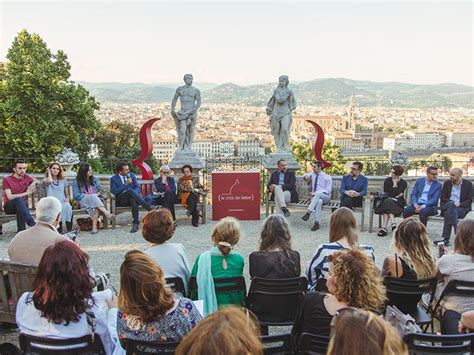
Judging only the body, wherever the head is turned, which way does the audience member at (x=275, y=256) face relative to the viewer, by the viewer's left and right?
facing away from the viewer

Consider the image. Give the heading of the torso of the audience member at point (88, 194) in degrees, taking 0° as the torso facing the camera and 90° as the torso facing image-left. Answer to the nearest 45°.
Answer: approximately 315°

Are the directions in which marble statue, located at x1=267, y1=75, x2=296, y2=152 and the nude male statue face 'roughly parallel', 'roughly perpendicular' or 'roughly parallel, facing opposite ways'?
roughly parallel

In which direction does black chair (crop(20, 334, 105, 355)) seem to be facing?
away from the camera

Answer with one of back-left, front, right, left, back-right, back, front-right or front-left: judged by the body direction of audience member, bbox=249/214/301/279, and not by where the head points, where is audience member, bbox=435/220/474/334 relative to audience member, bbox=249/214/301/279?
right

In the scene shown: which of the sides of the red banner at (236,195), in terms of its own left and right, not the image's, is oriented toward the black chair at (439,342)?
front

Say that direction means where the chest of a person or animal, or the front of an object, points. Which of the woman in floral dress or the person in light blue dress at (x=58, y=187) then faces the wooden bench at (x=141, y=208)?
the woman in floral dress

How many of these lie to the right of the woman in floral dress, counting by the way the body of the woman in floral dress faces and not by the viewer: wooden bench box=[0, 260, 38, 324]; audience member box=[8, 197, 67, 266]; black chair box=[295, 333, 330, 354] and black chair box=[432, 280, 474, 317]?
2

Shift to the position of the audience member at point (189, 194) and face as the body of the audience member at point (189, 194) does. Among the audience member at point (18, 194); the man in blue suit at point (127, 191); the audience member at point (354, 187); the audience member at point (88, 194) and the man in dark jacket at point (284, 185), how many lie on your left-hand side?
2

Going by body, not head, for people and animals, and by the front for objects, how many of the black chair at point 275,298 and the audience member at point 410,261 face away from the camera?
2

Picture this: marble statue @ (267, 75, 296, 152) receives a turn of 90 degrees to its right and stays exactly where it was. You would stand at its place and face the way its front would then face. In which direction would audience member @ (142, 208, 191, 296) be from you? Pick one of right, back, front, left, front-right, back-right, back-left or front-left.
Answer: left

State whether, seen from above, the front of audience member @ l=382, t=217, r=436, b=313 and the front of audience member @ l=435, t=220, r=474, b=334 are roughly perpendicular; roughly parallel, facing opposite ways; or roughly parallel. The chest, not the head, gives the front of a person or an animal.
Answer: roughly parallel

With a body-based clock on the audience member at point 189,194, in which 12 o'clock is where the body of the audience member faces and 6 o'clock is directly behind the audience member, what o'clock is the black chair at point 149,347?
The black chair is roughly at 12 o'clock from the audience member.

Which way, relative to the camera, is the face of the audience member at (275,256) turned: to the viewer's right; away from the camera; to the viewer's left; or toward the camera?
away from the camera

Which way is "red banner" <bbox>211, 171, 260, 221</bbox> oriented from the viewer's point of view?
toward the camera

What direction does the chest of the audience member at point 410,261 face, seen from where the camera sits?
away from the camera

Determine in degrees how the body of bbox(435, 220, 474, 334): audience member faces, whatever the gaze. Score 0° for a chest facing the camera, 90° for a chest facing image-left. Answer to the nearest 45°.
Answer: approximately 180°

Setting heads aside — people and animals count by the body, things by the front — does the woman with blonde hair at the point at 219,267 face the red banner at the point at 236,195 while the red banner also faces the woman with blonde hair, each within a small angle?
yes

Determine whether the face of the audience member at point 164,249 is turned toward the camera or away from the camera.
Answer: away from the camera

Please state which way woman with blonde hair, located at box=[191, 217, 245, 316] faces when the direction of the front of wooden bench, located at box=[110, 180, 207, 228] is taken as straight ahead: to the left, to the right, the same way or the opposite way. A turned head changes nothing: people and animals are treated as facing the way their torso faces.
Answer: the opposite way

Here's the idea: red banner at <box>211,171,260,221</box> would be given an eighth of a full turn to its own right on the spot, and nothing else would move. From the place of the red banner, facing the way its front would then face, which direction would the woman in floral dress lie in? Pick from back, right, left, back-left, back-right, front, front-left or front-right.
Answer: front-left

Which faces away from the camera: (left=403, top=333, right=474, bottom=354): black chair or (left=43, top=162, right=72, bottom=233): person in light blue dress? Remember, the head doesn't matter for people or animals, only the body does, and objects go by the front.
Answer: the black chair

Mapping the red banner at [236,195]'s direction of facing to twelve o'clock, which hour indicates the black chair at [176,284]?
The black chair is roughly at 12 o'clock from the red banner.

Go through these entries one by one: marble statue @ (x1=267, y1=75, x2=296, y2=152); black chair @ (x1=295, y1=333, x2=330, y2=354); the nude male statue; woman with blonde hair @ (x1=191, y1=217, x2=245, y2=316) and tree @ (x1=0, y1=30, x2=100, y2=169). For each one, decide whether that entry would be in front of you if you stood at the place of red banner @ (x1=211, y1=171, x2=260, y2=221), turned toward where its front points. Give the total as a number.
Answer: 2
